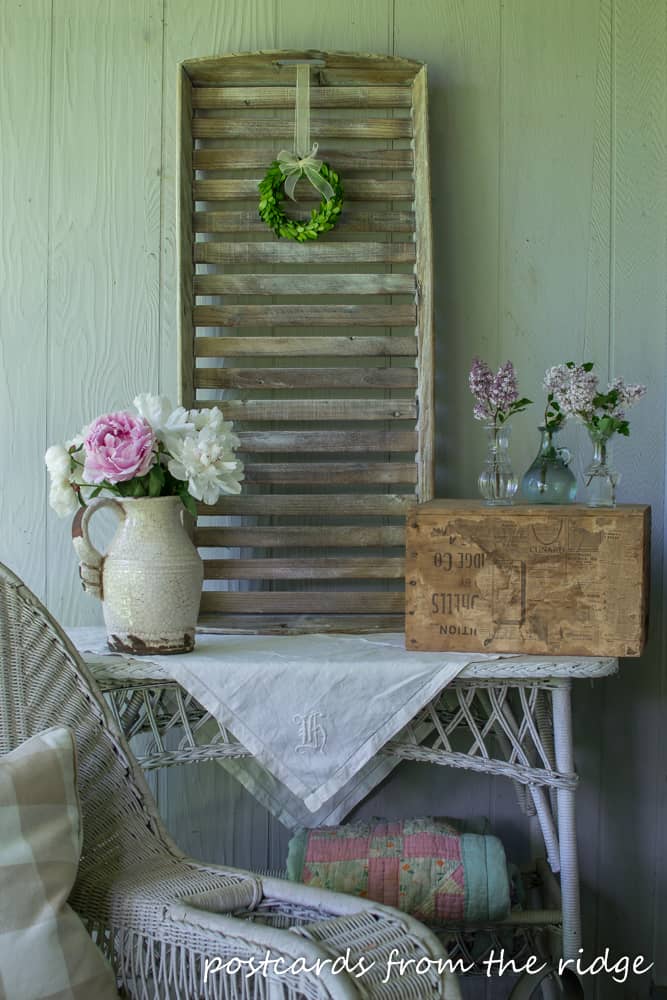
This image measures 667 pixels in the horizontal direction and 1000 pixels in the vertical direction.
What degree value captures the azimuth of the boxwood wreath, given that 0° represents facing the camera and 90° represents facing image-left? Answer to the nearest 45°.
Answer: approximately 0°

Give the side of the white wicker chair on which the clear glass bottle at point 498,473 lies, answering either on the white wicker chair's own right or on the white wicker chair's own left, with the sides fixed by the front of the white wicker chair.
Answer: on the white wicker chair's own left

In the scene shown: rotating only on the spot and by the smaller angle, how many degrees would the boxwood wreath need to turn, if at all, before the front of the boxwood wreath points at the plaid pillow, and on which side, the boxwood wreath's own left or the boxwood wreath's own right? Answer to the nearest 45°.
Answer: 0° — it already faces it

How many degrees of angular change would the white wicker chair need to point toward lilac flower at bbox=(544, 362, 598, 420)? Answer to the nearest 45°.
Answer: approximately 90° to its left

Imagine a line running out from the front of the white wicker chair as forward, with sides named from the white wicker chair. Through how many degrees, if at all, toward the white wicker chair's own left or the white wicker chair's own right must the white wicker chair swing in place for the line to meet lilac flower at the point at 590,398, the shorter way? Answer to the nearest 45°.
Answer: approximately 90° to the white wicker chair's own left
